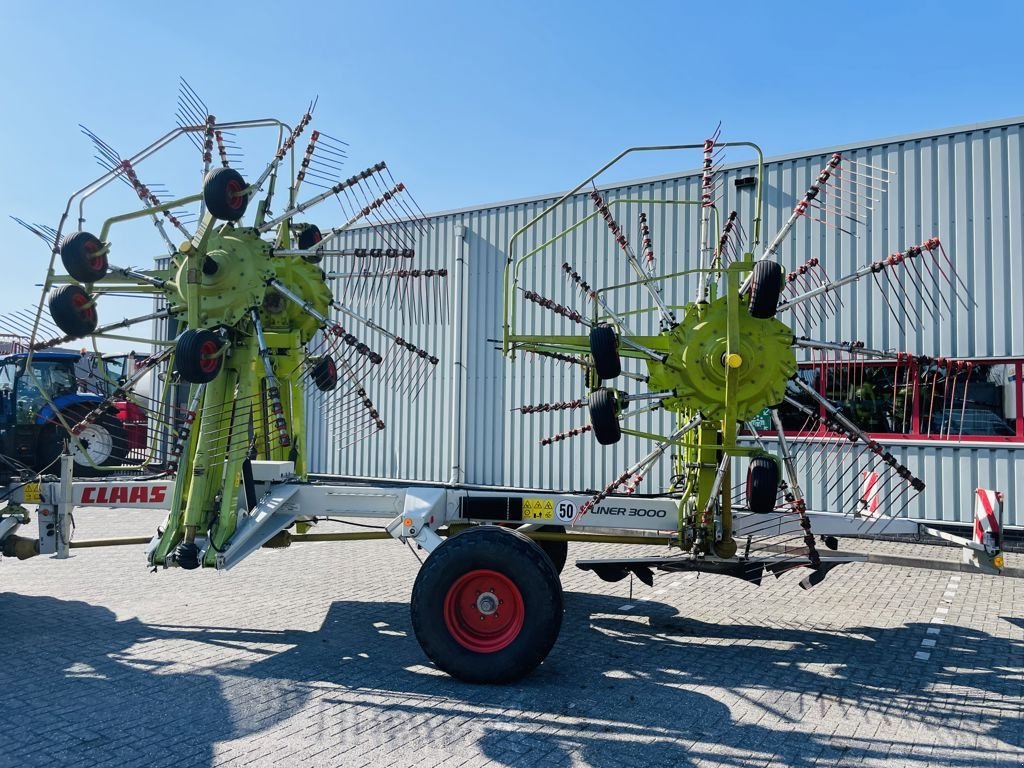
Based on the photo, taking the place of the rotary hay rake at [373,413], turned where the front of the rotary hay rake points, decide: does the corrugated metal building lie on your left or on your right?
on your right

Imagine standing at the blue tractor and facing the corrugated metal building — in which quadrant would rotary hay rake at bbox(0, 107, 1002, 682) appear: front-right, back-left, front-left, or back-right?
front-right

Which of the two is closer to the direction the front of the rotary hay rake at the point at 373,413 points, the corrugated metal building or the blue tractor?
the blue tractor

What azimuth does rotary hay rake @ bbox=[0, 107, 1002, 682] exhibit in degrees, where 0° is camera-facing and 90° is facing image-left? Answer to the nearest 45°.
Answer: approximately 90°

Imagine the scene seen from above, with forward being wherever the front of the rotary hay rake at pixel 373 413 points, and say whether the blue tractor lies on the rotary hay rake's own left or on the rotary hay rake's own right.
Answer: on the rotary hay rake's own right
